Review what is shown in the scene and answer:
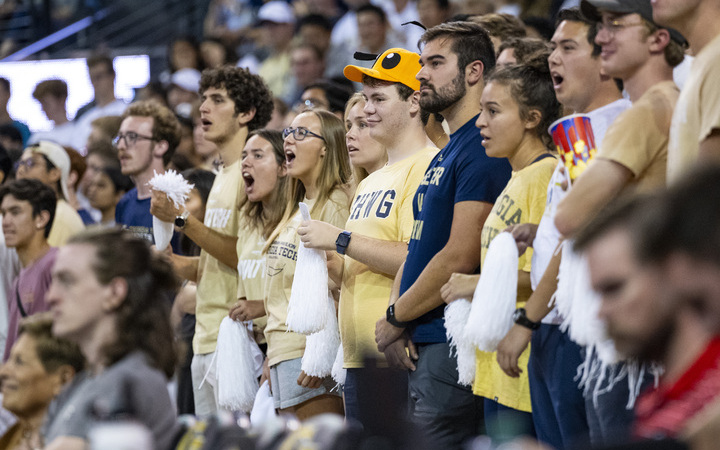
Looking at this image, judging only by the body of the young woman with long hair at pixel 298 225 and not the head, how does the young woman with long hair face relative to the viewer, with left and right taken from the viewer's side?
facing the viewer and to the left of the viewer

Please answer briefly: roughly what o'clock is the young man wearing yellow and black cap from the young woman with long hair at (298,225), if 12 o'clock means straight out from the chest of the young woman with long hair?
The young man wearing yellow and black cap is roughly at 9 o'clock from the young woman with long hair.

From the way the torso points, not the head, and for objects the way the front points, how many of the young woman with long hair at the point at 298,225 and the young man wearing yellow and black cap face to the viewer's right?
0

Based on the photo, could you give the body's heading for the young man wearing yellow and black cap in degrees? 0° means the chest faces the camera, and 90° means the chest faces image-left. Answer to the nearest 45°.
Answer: approximately 45°

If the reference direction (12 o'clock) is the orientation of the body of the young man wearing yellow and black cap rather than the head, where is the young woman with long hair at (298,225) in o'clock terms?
The young woman with long hair is roughly at 3 o'clock from the young man wearing yellow and black cap.

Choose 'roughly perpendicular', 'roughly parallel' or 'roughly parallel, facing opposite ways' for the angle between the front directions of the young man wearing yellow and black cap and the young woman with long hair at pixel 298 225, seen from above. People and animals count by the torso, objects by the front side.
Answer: roughly parallel
